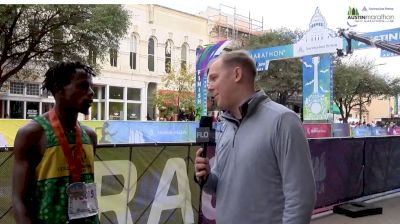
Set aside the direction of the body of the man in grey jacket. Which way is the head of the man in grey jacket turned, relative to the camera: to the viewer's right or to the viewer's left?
to the viewer's left

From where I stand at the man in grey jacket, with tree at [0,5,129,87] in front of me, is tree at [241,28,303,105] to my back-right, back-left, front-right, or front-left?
front-right

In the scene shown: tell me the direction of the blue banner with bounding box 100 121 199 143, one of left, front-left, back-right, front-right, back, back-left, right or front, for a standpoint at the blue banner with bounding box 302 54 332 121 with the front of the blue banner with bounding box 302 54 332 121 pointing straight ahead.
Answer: front-right

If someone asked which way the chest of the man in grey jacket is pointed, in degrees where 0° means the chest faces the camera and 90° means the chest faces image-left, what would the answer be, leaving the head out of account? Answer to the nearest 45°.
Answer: approximately 45°

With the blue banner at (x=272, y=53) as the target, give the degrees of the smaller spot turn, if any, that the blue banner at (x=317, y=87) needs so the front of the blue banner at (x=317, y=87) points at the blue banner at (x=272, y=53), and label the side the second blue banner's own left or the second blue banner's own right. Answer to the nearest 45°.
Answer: approximately 135° to the second blue banner's own right

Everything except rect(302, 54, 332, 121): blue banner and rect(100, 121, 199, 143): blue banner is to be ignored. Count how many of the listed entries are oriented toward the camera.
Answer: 2

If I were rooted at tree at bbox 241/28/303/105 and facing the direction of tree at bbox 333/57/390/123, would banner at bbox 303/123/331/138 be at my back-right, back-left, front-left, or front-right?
back-right

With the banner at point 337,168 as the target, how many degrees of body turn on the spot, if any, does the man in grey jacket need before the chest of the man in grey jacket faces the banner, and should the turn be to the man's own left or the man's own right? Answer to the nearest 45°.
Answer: approximately 135° to the man's own right

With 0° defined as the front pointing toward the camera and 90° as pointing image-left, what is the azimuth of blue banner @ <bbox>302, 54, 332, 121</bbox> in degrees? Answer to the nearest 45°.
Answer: approximately 0°

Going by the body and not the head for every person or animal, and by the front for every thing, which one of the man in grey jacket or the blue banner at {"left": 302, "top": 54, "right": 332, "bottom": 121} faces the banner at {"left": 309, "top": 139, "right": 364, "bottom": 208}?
the blue banner

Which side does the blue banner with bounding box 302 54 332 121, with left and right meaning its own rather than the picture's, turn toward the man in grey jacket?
front

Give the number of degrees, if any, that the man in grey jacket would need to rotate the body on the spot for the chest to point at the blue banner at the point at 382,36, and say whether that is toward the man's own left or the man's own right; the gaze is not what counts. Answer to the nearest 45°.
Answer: approximately 135° to the man's own right

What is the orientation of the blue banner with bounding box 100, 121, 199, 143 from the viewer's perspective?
toward the camera
